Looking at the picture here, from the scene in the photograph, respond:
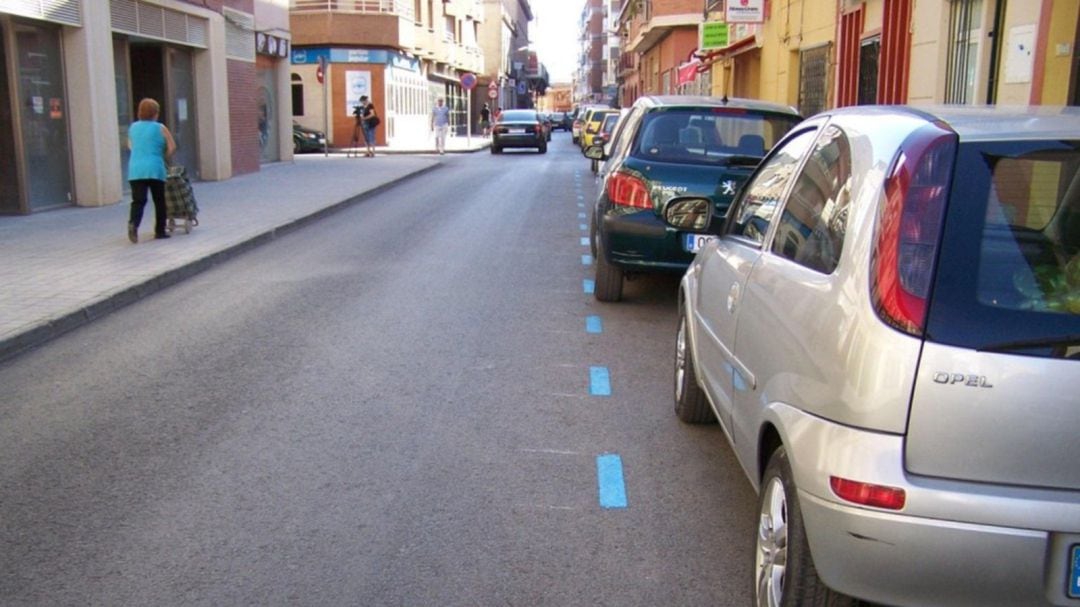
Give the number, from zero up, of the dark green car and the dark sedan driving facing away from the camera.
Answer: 2

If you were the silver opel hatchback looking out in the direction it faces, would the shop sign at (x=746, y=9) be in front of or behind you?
in front

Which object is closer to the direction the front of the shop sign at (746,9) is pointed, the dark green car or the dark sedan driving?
the dark green car

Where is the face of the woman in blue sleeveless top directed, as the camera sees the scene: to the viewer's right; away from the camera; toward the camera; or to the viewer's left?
away from the camera

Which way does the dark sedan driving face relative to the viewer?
away from the camera

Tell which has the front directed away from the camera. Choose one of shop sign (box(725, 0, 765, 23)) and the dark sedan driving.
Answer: the dark sedan driving

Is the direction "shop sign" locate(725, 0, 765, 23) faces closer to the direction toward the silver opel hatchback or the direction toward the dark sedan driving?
the silver opel hatchback

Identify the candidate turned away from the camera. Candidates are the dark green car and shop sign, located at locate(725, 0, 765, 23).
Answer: the dark green car

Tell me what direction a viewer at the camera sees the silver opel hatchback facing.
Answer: facing away from the viewer and to the left of the viewer

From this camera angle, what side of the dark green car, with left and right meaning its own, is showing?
back

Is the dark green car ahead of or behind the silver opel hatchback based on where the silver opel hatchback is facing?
ahead

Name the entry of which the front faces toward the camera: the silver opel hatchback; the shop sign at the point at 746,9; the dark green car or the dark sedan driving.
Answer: the shop sign

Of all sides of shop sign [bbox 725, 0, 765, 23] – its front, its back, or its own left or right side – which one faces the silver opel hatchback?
front
